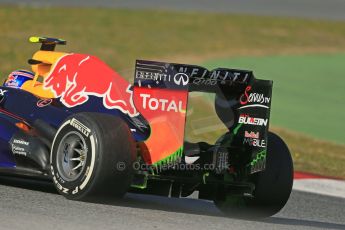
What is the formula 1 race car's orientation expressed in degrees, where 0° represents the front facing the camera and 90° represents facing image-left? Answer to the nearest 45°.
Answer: approximately 135°
